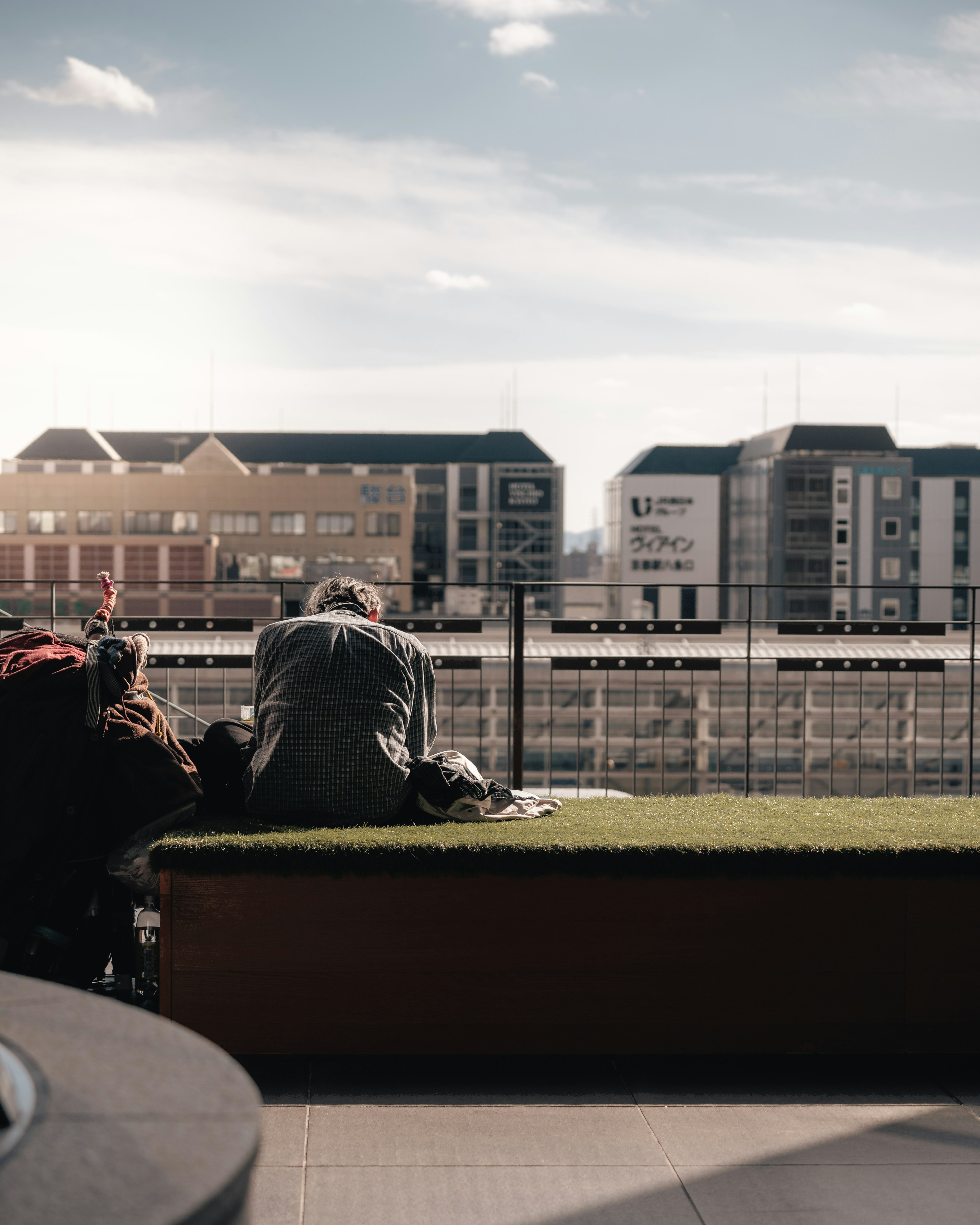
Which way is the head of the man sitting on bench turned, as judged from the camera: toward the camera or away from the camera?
away from the camera

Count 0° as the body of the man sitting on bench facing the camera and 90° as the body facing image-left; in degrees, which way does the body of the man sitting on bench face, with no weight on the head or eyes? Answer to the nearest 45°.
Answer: approximately 180°
